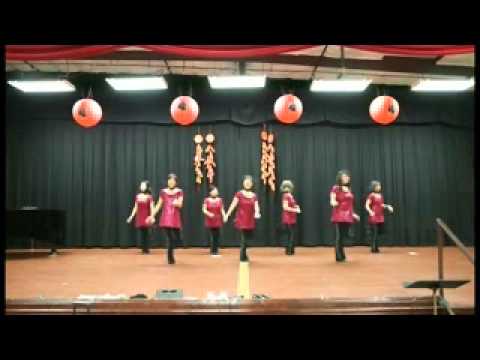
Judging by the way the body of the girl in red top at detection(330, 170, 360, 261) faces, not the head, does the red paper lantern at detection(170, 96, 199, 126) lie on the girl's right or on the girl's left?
on the girl's right

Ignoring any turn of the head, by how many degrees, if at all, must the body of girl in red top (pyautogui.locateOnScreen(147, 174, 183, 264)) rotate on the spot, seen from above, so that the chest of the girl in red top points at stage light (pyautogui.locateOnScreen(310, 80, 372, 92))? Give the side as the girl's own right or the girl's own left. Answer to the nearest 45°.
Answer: approximately 90° to the girl's own left

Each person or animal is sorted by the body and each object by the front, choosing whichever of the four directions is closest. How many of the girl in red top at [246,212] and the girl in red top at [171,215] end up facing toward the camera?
2

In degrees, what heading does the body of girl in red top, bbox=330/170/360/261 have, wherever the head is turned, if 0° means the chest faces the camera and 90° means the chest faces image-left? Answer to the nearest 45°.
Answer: approximately 315°

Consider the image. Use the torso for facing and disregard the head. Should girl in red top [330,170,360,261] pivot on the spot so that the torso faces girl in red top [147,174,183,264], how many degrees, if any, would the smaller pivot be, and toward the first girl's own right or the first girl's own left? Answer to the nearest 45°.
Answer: approximately 135° to the first girl's own right

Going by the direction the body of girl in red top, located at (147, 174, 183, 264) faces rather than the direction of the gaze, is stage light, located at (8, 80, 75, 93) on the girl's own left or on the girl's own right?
on the girl's own right

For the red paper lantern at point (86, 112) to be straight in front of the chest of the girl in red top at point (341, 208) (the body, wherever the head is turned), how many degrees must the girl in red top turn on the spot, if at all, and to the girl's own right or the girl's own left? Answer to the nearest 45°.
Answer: approximately 135° to the girl's own right

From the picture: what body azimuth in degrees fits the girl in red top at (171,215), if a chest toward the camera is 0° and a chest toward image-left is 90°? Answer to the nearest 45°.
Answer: approximately 0°

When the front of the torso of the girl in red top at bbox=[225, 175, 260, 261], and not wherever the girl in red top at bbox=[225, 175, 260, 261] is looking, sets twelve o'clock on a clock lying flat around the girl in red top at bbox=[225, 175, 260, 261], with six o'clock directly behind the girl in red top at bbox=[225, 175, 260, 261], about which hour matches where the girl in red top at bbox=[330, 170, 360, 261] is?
the girl in red top at bbox=[330, 170, 360, 261] is roughly at 9 o'clock from the girl in red top at bbox=[225, 175, 260, 261].

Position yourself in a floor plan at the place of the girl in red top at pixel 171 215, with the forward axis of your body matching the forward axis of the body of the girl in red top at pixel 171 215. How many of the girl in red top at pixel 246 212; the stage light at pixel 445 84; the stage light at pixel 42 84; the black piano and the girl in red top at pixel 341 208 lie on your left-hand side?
3

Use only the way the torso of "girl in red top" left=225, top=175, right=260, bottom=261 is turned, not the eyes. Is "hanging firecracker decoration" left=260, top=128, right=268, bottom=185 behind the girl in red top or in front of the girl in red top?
behind
